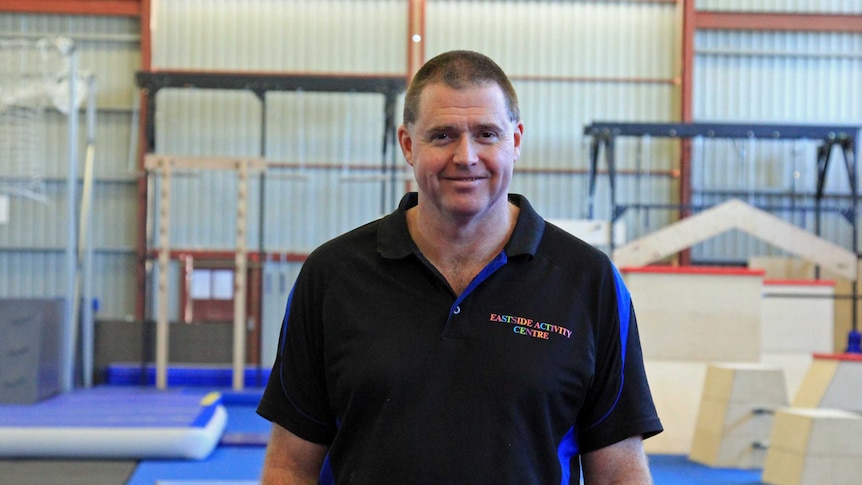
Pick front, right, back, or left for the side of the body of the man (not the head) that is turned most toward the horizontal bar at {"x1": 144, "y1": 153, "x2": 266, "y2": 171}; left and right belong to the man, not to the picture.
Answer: back

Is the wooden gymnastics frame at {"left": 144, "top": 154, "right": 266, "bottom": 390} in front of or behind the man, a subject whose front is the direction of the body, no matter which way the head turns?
behind

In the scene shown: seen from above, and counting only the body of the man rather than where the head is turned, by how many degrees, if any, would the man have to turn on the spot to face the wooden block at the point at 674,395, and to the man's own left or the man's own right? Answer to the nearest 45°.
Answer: approximately 180°

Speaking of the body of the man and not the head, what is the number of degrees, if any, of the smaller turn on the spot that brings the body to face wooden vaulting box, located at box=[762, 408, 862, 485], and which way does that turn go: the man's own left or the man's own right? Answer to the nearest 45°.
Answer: approximately 135° to the man's own left

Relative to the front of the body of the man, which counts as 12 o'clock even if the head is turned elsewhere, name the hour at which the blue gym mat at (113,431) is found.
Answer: The blue gym mat is roughly at 5 o'clock from the man.

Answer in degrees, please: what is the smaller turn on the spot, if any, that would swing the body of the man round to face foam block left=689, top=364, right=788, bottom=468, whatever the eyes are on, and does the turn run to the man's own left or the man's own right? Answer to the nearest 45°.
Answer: approximately 180°

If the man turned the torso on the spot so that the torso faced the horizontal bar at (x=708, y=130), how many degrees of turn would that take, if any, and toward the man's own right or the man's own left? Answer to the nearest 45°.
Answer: approximately 180°

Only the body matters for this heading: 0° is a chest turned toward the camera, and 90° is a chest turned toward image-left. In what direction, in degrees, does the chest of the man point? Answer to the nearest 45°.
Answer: approximately 0°

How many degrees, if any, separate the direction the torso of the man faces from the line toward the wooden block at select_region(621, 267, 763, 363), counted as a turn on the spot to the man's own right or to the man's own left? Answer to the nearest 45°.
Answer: approximately 180°

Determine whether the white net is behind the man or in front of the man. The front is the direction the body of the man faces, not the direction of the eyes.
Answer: behind
